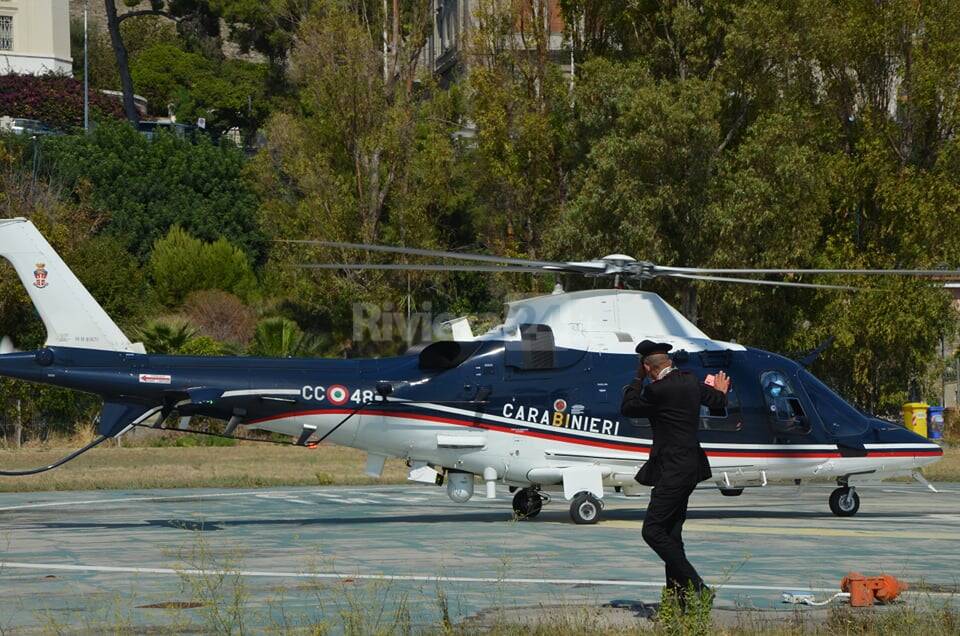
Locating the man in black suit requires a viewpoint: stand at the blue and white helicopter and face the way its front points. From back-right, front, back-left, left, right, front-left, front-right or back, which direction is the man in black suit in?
right

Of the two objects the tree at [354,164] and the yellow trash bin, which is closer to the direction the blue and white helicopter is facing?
the yellow trash bin

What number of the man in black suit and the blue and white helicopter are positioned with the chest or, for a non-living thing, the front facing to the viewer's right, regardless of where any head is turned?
1

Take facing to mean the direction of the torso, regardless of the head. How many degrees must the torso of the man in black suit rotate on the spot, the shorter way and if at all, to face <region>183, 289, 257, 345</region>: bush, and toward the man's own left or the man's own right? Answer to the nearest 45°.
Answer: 0° — they already face it

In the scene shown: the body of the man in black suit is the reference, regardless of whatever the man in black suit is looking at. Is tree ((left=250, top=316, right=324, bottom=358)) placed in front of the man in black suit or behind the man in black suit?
in front

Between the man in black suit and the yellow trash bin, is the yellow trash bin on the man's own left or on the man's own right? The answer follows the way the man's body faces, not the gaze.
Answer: on the man's own right

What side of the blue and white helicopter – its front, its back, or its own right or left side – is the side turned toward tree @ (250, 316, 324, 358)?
left

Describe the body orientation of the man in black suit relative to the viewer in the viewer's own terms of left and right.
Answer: facing away from the viewer and to the left of the viewer

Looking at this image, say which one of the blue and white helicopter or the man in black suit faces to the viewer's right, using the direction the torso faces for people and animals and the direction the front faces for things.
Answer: the blue and white helicopter

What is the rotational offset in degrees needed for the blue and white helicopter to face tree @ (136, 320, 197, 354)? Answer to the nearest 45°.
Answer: approximately 135° to its left

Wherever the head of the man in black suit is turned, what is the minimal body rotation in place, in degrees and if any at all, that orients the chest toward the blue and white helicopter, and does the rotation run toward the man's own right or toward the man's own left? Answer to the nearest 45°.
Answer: approximately 45° to the man's own right

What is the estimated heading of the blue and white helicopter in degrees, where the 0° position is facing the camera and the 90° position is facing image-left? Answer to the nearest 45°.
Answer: approximately 270°
